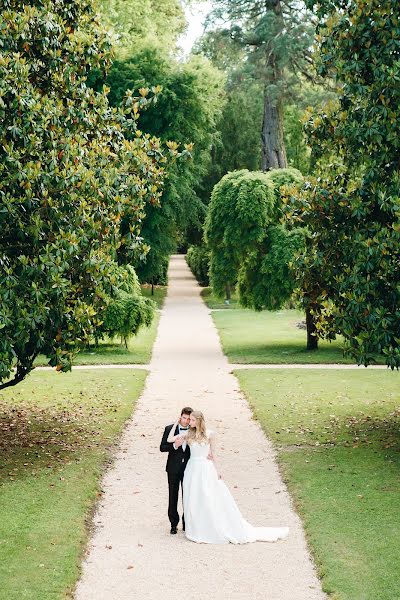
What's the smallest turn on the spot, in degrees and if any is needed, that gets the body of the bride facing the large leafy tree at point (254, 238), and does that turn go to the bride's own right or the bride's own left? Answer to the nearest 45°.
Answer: approximately 135° to the bride's own right

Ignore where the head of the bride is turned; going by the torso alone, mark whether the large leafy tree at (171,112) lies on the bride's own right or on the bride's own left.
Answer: on the bride's own right

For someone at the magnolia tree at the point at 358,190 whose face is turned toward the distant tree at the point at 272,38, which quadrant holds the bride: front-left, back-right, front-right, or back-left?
back-left

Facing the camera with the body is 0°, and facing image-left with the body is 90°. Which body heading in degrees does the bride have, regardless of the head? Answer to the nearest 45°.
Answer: approximately 45°

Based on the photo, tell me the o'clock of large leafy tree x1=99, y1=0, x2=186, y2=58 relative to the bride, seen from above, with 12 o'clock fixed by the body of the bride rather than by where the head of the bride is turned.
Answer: The large leafy tree is roughly at 4 o'clock from the bride.

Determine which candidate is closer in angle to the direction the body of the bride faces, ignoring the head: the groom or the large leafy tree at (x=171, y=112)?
the groom

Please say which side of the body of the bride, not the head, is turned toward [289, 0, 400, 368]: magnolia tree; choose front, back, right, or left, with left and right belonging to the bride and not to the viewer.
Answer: back

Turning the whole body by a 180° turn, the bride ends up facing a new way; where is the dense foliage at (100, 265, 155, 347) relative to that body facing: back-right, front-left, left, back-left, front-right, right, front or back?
front-left
